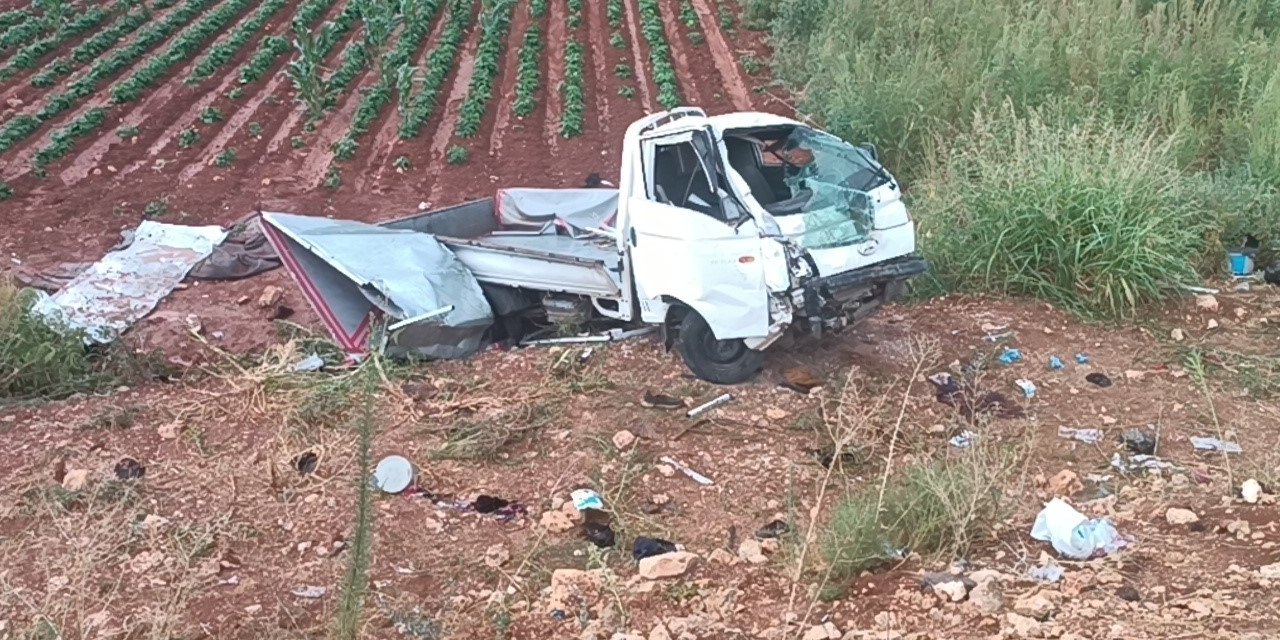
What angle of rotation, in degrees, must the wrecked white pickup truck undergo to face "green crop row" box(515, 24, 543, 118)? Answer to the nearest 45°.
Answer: approximately 135° to its left

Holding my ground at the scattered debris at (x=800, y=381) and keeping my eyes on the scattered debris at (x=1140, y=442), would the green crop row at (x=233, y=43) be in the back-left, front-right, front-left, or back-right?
back-left

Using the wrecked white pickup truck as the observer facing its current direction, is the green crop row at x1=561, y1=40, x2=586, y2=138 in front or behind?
behind

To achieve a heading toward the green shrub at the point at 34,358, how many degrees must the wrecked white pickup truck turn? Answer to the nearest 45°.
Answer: approximately 135° to its right

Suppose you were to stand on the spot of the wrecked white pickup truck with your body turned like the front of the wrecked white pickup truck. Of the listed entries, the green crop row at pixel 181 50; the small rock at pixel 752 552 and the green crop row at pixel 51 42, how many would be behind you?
2

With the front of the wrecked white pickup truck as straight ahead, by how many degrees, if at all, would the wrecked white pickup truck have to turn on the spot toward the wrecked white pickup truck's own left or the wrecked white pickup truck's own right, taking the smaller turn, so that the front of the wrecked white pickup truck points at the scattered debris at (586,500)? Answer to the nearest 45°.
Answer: approximately 45° to the wrecked white pickup truck's own right

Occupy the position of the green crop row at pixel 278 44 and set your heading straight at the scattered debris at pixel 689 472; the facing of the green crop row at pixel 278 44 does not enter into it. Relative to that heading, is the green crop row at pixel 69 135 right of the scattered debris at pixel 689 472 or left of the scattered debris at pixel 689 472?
right

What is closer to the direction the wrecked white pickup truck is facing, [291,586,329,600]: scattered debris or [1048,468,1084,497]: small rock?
the small rock

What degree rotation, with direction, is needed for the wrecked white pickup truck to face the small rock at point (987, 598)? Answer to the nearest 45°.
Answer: approximately 45° to its right

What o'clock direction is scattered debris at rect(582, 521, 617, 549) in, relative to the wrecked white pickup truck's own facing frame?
The scattered debris is roughly at 2 o'clock from the wrecked white pickup truck.

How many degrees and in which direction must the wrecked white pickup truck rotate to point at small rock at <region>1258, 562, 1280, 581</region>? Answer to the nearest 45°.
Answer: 0° — it already faces it

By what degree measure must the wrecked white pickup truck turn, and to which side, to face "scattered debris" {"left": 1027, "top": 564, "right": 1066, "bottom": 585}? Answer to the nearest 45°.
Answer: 0° — it already faces it

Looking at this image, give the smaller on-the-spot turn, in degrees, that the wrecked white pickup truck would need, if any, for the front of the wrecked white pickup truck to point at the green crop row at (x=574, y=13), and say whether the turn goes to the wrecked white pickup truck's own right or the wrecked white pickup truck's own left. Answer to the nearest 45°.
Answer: approximately 135° to the wrecked white pickup truck's own left

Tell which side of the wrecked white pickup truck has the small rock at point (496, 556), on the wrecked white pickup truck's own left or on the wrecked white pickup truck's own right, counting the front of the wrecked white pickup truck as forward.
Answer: on the wrecked white pickup truck's own right

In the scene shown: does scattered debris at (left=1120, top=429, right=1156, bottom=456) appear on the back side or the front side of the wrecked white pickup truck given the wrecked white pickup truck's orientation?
on the front side

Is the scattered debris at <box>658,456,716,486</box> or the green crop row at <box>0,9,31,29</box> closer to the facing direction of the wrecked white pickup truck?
the scattered debris

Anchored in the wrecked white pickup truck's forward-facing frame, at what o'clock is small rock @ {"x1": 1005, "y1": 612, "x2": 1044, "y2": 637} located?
The small rock is roughly at 1 o'clock from the wrecked white pickup truck.

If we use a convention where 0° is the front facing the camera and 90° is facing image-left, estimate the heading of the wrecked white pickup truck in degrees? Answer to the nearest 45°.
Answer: approximately 315°
